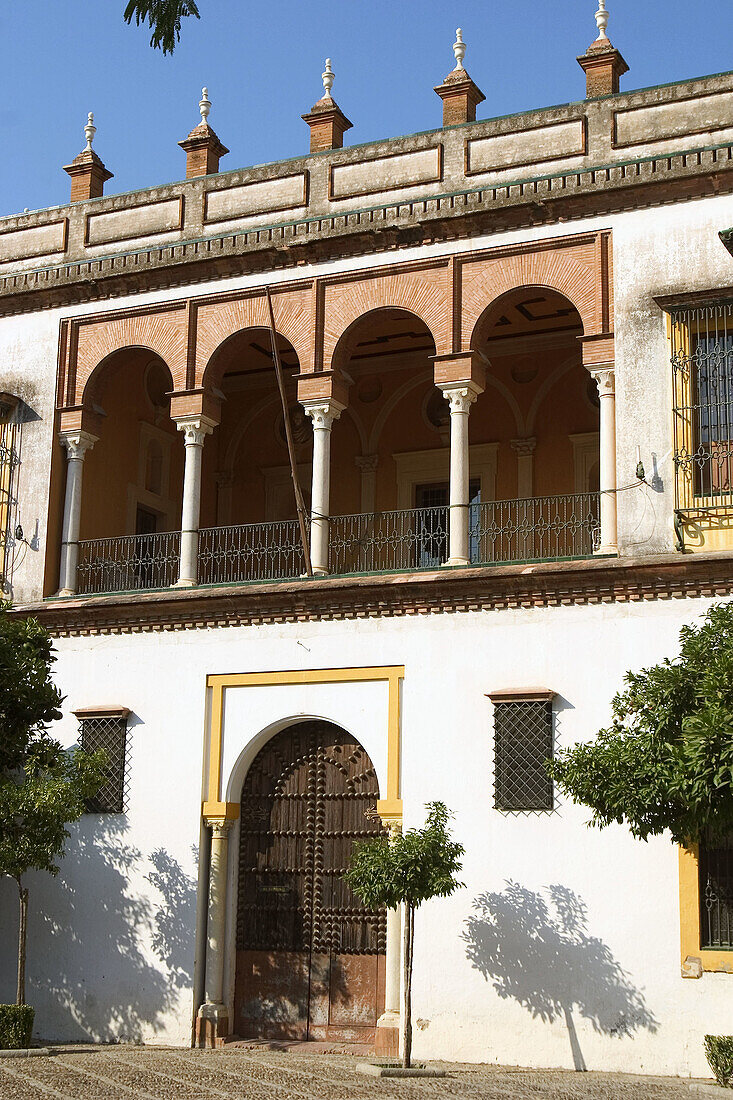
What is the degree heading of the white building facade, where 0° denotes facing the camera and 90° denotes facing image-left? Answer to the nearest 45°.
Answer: approximately 0°
